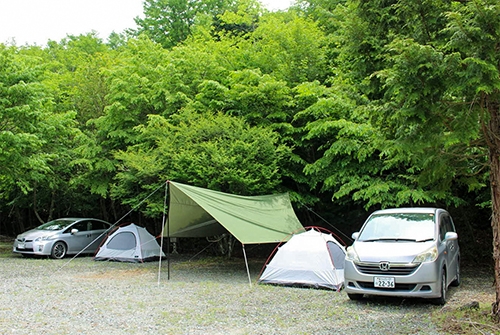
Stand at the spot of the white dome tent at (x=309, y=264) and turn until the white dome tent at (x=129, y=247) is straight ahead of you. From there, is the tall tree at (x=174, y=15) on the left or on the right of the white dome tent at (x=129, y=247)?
right

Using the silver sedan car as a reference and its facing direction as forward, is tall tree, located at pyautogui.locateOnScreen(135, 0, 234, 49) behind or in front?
behind

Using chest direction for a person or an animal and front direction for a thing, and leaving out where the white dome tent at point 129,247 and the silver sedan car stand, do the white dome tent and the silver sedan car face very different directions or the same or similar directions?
same or similar directions

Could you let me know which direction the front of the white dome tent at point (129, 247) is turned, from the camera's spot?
facing the viewer and to the left of the viewer

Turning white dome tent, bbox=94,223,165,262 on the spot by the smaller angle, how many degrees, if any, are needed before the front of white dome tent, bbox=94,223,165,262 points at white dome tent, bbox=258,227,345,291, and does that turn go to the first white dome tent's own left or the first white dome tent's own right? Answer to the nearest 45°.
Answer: approximately 90° to the first white dome tent's own left

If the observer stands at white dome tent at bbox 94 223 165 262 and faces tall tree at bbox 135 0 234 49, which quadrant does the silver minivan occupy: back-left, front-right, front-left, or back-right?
back-right

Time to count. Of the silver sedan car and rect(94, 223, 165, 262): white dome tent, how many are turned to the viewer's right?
0
